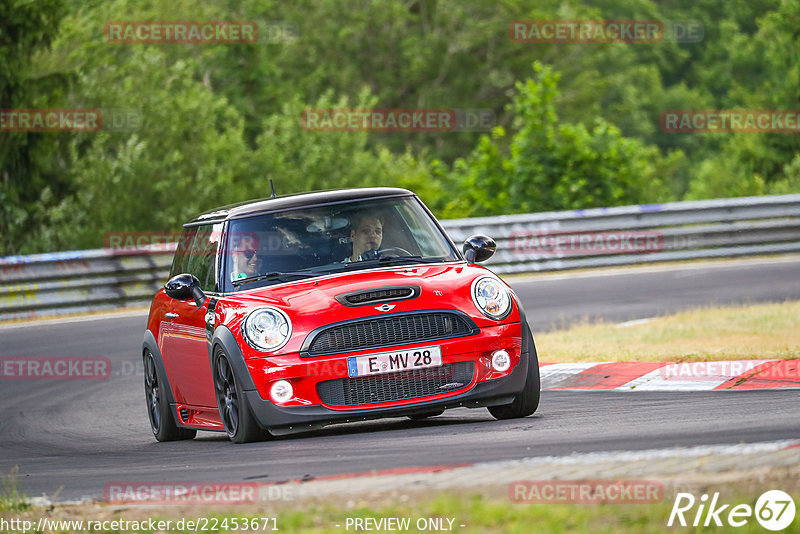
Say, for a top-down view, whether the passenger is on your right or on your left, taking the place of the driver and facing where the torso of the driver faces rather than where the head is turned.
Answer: on your right

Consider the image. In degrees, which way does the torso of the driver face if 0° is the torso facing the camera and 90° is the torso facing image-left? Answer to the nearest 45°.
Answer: approximately 315°

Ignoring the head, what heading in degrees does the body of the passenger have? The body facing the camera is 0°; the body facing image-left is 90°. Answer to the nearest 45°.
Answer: approximately 315°

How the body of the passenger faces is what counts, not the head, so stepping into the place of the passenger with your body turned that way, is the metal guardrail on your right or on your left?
on your left

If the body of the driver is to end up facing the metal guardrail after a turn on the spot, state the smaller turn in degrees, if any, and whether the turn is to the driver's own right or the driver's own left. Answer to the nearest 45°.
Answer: approximately 135° to the driver's own left
